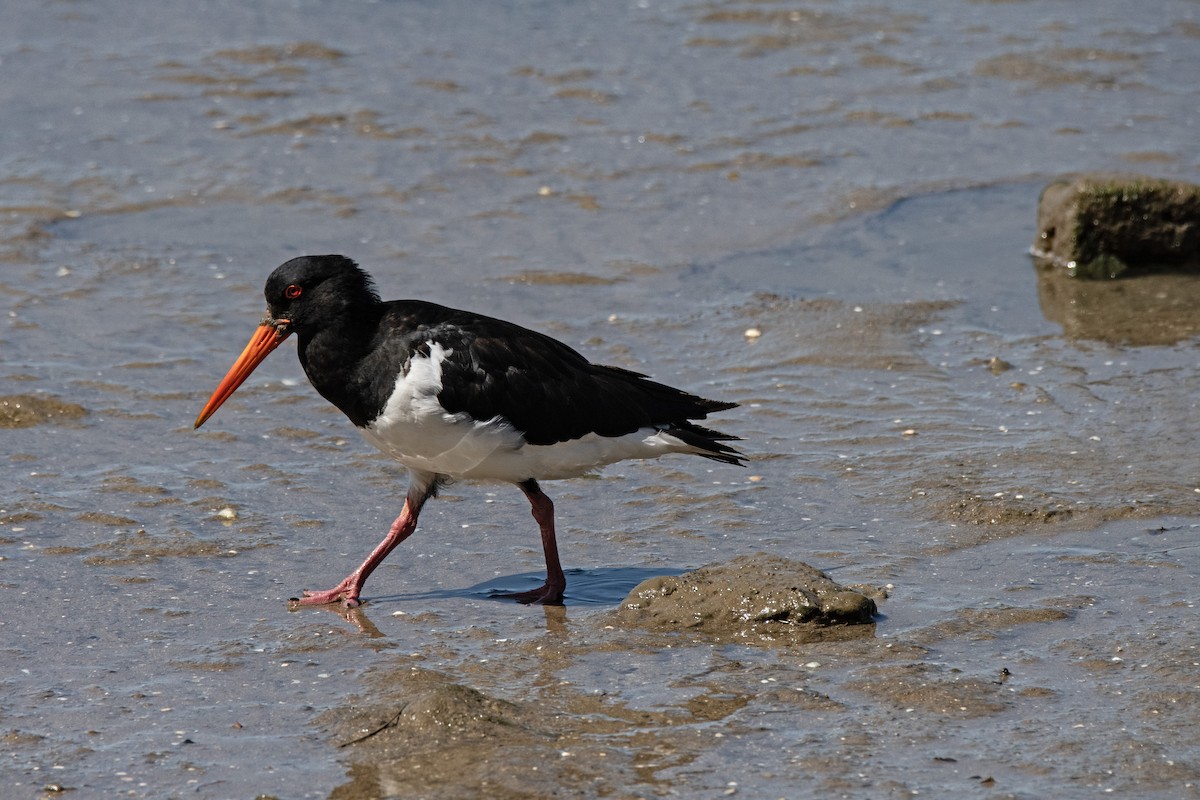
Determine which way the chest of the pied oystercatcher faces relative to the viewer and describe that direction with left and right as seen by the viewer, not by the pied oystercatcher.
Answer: facing to the left of the viewer

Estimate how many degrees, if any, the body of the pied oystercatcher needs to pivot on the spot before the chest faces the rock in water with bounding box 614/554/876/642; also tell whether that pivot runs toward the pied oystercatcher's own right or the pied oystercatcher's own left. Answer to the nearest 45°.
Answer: approximately 135° to the pied oystercatcher's own left

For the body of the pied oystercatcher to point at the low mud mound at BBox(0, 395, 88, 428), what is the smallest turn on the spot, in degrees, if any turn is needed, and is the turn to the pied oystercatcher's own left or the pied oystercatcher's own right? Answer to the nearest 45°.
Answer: approximately 45° to the pied oystercatcher's own right

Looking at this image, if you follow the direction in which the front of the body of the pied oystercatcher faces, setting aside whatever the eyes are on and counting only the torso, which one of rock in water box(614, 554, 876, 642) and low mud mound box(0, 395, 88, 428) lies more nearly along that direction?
the low mud mound

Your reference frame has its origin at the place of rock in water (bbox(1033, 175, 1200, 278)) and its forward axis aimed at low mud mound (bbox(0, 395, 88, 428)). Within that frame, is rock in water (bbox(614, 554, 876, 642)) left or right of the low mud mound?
left

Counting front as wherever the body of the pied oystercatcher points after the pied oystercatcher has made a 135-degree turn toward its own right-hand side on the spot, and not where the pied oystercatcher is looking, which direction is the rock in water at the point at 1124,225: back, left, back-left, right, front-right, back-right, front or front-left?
front
